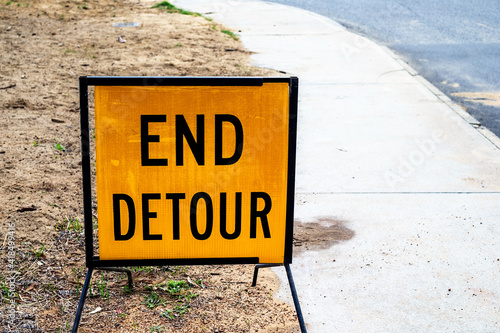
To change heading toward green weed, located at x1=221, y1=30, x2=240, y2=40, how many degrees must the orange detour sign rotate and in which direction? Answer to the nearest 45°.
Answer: approximately 180°

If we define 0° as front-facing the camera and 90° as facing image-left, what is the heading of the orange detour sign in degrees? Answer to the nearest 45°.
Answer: approximately 0°

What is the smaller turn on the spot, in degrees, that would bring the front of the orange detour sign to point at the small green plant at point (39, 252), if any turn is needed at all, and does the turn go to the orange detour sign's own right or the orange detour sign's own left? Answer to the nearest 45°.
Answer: approximately 135° to the orange detour sign's own right

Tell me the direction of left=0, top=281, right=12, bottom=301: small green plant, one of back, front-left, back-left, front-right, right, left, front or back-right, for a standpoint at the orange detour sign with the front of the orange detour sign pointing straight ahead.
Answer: right
